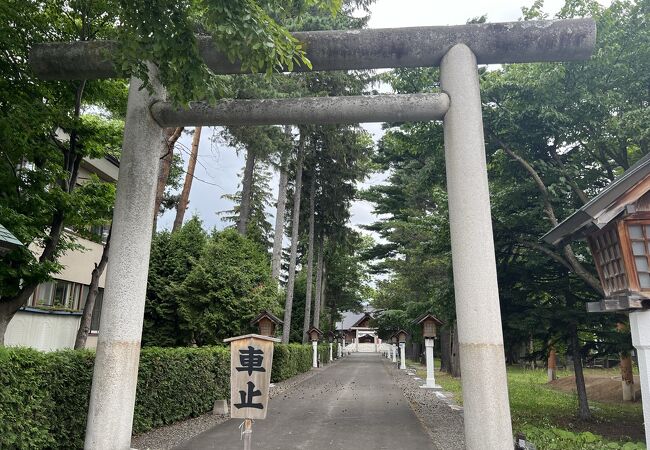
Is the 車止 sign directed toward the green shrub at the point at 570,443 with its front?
no

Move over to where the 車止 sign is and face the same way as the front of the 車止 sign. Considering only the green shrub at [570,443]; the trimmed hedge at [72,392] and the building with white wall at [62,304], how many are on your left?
1

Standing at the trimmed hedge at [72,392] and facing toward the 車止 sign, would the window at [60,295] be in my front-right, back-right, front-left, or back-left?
back-left

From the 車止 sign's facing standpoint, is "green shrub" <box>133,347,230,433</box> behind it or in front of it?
behind

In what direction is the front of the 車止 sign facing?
toward the camera

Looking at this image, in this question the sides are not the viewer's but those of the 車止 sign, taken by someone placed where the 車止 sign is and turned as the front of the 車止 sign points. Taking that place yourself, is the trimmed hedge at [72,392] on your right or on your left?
on your right

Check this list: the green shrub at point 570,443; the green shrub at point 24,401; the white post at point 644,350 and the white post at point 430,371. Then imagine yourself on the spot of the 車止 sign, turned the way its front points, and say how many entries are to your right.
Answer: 1

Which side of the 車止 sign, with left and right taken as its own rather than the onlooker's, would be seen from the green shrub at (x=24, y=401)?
right

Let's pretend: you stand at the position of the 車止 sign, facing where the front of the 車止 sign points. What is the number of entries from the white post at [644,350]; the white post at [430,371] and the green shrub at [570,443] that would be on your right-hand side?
0

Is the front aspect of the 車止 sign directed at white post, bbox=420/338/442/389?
no

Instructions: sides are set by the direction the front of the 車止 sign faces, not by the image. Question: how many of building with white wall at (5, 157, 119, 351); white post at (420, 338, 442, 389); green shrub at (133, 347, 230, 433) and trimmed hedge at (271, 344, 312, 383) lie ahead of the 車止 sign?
0

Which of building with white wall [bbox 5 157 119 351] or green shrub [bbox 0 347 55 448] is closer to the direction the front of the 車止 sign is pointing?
the green shrub

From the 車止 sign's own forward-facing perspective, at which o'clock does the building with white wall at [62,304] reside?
The building with white wall is roughly at 5 o'clock from the 車止 sign.

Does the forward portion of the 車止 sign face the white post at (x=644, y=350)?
no

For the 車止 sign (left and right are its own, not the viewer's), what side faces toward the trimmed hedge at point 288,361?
back
